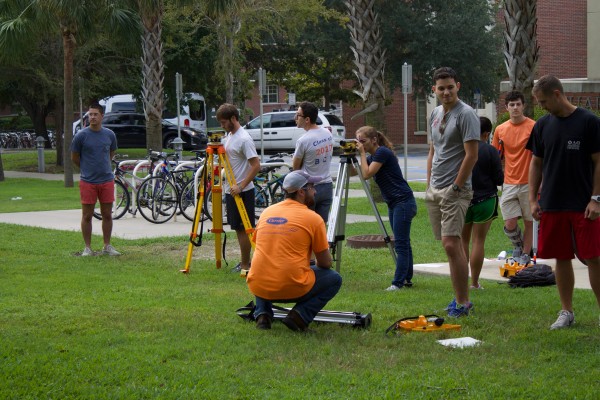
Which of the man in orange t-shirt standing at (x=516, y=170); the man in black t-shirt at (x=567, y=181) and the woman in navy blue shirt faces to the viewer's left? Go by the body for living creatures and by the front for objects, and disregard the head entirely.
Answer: the woman in navy blue shirt

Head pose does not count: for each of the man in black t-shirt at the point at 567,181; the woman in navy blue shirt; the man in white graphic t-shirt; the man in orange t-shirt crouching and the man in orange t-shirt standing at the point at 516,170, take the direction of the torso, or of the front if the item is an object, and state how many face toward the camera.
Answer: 2

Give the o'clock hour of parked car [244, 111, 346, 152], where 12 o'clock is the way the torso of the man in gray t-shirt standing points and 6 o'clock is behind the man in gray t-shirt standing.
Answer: The parked car is roughly at 4 o'clock from the man in gray t-shirt standing.

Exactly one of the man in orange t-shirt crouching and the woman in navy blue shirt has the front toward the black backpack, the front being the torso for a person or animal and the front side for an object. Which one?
the man in orange t-shirt crouching

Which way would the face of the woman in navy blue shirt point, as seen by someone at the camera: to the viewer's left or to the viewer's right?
to the viewer's left

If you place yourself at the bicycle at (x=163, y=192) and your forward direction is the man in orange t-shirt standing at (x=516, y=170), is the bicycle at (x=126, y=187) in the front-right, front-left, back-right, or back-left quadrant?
back-right

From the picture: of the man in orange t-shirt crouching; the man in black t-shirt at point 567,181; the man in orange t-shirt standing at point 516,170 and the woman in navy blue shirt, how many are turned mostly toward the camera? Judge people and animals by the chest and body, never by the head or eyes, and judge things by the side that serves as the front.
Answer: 2

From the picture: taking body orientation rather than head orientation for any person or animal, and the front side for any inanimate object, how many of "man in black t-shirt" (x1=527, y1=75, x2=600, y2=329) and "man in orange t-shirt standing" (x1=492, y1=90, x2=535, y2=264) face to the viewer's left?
0

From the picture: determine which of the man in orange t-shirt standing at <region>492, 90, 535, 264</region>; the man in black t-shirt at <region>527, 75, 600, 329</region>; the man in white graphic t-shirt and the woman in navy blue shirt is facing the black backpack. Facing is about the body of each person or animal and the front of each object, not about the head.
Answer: the man in orange t-shirt standing

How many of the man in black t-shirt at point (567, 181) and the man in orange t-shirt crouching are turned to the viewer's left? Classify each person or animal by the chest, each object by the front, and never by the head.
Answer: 0

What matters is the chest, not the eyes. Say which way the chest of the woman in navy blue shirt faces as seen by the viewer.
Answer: to the viewer's left

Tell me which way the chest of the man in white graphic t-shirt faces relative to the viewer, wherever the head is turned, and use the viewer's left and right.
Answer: facing away from the viewer and to the left of the viewer

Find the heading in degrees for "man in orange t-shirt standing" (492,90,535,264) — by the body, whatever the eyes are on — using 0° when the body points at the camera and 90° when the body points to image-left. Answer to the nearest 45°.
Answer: approximately 0°
